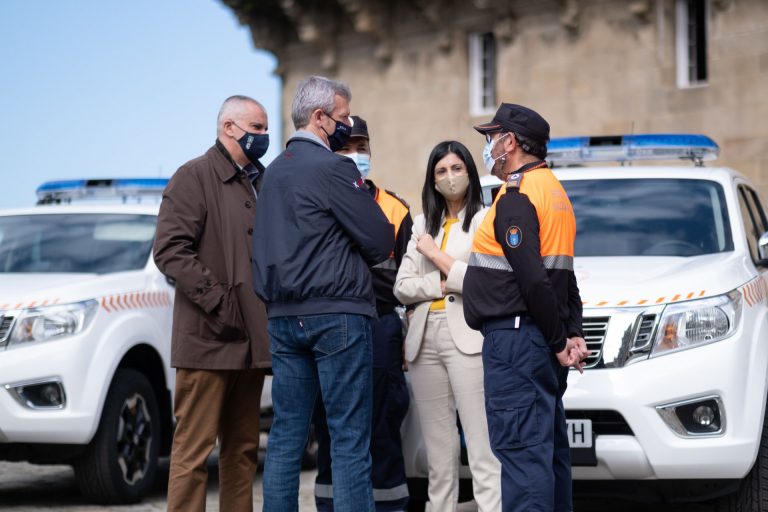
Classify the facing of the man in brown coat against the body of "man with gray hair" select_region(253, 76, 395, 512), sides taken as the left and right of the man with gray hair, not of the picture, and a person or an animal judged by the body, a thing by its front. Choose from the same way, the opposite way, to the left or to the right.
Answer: to the right

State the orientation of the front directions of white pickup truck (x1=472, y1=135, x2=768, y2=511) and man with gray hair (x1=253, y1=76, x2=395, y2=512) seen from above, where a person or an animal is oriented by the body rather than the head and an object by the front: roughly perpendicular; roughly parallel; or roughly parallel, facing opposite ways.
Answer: roughly parallel, facing opposite ways

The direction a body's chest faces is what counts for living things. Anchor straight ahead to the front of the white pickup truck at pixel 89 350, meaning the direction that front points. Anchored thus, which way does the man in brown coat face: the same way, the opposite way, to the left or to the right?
to the left

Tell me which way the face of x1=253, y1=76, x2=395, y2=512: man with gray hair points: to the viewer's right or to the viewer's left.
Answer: to the viewer's right

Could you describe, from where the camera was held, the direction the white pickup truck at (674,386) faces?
facing the viewer and to the left of the viewer

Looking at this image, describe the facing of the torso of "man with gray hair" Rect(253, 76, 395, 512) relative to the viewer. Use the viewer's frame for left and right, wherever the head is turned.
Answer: facing away from the viewer and to the right of the viewer

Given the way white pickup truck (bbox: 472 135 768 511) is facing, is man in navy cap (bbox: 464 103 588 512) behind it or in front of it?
in front

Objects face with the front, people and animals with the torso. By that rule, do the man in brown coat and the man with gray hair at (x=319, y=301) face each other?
no

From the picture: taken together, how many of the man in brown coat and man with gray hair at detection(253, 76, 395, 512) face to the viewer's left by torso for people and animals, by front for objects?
0

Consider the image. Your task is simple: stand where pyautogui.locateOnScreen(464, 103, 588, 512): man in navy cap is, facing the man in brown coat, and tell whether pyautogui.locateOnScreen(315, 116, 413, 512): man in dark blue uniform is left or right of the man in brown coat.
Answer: right

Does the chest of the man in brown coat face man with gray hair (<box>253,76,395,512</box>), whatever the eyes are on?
yes

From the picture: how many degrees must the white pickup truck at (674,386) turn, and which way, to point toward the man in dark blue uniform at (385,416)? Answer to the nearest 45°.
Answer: approximately 45° to its right

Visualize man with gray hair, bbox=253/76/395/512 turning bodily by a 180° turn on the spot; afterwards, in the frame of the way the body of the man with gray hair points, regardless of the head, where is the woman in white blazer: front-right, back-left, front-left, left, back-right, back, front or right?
back

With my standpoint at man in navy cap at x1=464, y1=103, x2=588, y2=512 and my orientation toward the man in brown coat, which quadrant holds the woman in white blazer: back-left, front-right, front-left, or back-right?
front-right

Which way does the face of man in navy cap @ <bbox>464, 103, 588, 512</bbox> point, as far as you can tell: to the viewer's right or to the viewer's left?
to the viewer's left

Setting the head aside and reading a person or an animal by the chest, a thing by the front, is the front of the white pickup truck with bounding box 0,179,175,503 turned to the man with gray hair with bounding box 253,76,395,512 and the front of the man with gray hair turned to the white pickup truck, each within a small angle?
no

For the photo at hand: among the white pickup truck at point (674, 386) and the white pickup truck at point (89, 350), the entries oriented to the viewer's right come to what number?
0
